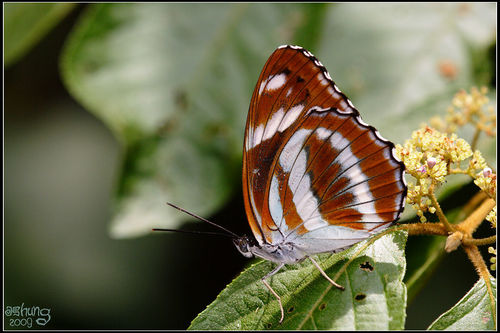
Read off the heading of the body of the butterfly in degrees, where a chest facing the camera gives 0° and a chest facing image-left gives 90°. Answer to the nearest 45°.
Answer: approximately 90°

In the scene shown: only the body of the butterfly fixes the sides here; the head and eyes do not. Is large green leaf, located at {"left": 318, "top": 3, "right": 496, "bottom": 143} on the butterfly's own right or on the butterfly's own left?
on the butterfly's own right

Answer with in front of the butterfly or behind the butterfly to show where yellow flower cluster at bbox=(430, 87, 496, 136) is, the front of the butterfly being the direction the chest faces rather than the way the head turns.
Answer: behind
